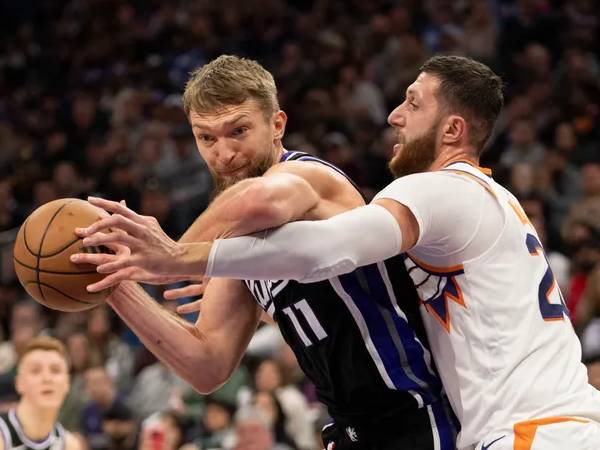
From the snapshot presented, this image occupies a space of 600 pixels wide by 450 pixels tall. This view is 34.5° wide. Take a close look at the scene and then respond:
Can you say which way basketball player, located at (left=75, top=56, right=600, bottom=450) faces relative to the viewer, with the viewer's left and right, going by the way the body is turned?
facing to the left of the viewer

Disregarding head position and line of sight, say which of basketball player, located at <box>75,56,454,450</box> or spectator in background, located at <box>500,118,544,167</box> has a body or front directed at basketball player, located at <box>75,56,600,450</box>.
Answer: the spectator in background

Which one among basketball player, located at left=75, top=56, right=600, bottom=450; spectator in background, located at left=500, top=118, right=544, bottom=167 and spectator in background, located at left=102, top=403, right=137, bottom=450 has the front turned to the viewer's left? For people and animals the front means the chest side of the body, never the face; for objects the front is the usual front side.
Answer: the basketball player

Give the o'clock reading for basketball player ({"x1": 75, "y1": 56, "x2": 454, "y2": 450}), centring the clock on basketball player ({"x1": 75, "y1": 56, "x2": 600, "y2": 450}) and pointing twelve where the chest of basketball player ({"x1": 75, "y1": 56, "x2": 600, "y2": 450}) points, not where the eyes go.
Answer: basketball player ({"x1": 75, "y1": 56, "x2": 454, "y2": 450}) is roughly at 1 o'clock from basketball player ({"x1": 75, "y1": 56, "x2": 600, "y2": 450}).

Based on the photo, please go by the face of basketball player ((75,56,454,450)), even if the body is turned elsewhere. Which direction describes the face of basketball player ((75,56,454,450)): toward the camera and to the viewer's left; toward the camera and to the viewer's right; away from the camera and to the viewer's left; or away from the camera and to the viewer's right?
toward the camera and to the viewer's left

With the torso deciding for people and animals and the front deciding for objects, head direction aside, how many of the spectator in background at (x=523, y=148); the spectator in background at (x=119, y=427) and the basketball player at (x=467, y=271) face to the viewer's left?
1
